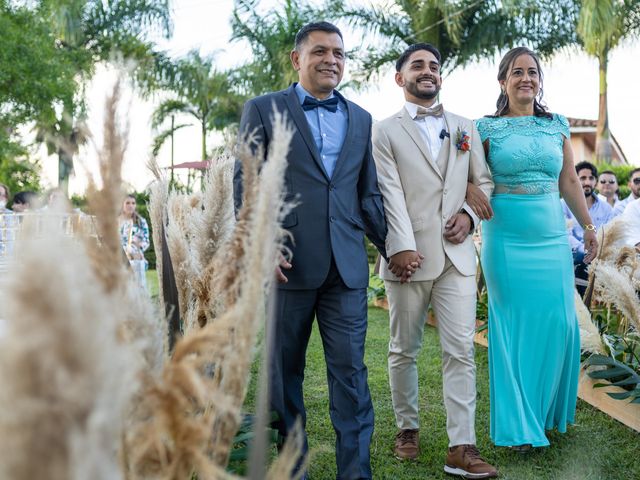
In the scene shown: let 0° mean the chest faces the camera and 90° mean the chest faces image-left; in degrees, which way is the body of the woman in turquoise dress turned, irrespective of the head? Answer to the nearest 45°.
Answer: approximately 0°

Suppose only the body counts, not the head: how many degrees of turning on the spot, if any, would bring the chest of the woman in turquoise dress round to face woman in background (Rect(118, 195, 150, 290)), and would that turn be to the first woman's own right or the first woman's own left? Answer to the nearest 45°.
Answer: approximately 135° to the first woman's own right

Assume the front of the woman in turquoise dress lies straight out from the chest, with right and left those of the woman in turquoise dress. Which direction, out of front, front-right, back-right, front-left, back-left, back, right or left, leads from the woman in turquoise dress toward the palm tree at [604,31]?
back

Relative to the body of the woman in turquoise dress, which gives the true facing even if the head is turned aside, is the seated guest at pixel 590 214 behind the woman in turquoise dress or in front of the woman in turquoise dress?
behind

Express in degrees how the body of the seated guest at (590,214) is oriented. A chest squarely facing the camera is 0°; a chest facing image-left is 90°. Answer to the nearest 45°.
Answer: approximately 45°

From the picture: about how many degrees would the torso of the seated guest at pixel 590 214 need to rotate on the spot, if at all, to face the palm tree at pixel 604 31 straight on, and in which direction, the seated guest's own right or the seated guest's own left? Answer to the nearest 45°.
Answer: approximately 135° to the seated guest's own right

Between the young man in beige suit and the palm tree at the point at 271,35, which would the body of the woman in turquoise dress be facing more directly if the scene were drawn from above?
the young man in beige suit

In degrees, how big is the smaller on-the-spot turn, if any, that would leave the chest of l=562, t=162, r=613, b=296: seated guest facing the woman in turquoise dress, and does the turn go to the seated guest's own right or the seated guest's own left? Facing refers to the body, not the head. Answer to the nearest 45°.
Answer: approximately 45° to the seated guest's own left

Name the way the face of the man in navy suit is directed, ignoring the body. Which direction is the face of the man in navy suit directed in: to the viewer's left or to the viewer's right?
to the viewer's right
